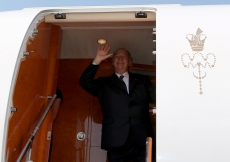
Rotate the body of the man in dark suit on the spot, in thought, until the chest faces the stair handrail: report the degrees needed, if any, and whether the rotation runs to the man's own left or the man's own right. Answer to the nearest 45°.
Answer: approximately 45° to the man's own right

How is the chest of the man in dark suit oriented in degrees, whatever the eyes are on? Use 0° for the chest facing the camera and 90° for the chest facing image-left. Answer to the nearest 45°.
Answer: approximately 0°
